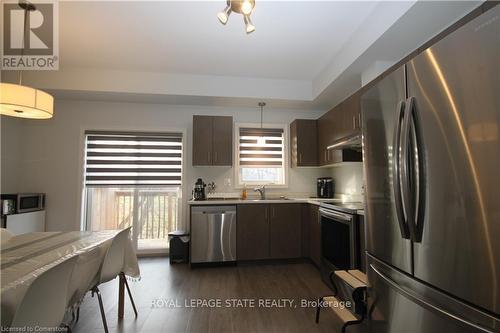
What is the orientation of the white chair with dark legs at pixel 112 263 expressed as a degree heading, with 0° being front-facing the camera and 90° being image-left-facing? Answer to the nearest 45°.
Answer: approximately 135°

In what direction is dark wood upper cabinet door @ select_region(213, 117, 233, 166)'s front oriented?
toward the camera

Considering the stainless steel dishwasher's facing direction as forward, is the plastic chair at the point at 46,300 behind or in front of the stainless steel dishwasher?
in front

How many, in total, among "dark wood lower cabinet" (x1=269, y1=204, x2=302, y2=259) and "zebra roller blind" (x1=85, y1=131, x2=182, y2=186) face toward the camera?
2

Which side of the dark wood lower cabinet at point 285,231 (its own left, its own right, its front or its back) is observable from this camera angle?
front

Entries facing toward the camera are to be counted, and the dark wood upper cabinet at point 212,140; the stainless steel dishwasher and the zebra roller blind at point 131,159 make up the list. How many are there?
3

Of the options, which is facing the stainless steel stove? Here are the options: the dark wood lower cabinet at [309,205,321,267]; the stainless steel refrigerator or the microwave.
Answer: the microwave

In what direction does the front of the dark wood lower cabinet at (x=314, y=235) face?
to the viewer's left

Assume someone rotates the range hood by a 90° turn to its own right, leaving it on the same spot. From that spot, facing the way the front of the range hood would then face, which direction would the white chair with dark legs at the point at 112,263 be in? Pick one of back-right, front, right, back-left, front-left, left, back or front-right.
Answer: back-left

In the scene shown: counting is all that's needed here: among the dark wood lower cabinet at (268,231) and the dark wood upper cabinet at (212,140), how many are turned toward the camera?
2

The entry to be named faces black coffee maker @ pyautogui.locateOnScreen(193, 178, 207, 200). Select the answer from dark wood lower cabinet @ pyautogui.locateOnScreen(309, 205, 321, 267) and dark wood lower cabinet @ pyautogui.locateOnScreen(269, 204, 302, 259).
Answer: dark wood lower cabinet @ pyautogui.locateOnScreen(309, 205, 321, 267)

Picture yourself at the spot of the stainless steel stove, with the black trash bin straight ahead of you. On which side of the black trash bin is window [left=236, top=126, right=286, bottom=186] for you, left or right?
right
